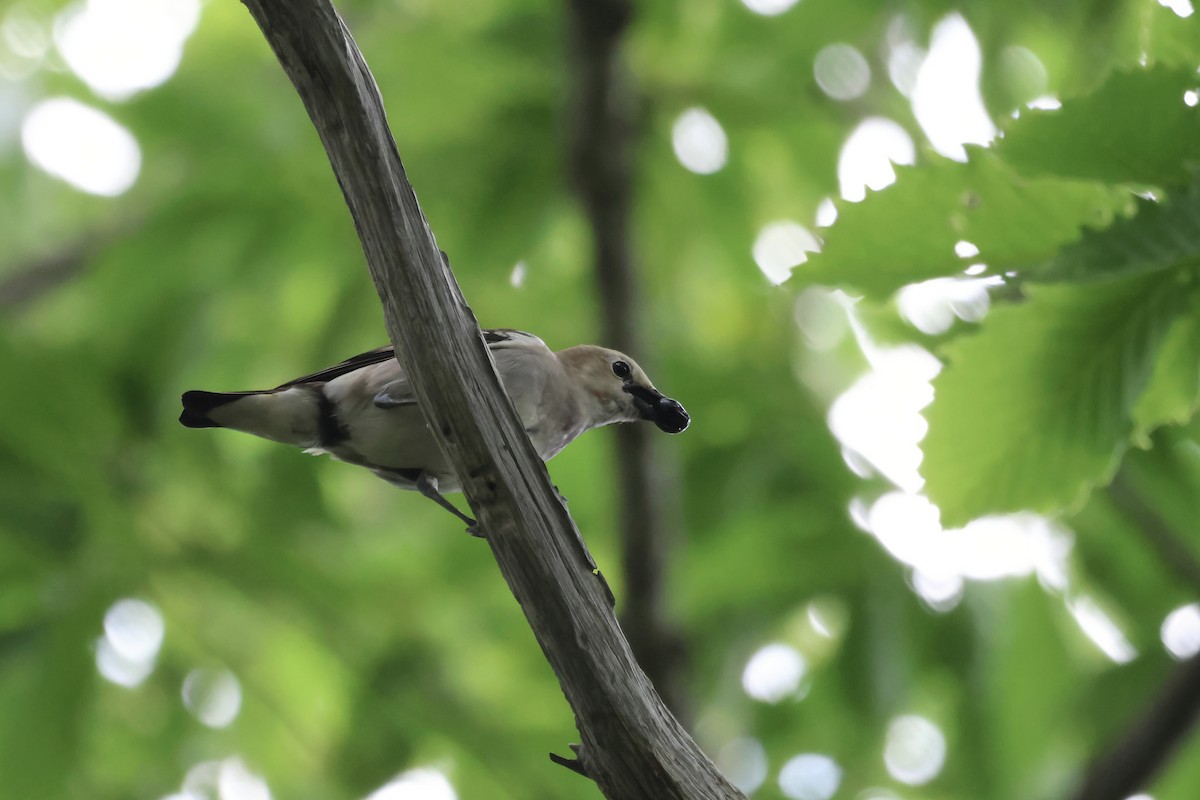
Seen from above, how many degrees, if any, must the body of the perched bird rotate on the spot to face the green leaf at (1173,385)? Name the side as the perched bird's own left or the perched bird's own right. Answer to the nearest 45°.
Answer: approximately 45° to the perched bird's own right

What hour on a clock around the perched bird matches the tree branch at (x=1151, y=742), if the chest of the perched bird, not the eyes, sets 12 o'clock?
The tree branch is roughly at 11 o'clock from the perched bird.

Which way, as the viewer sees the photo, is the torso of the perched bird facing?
to the viewer's right

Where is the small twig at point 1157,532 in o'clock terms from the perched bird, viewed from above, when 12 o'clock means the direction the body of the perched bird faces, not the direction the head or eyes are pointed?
The small twig is roughly at 11 o'clock from the perched bird.
